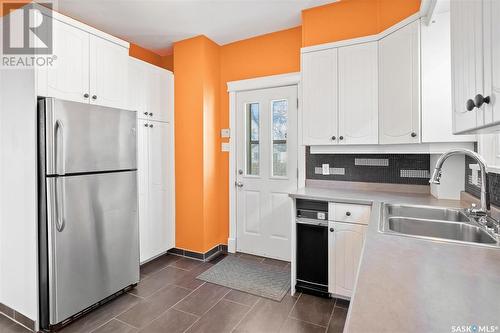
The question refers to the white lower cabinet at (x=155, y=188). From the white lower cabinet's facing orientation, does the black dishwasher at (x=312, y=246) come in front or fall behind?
in front

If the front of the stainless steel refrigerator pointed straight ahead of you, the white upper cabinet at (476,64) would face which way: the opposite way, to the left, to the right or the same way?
the opposite way

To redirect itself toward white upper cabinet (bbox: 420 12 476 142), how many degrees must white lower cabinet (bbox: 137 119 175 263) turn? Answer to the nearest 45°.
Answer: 0° — it already faces it

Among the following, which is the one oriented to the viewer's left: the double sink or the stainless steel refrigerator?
the double sink

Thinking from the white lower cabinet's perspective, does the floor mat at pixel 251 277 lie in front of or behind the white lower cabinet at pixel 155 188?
in front

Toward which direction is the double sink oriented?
to the viewer's left

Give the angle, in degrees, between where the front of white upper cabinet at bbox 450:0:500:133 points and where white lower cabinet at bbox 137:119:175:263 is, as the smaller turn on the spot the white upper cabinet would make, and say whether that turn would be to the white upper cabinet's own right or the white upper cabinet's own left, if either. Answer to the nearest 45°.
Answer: approximately 45° to the white upper cabinet's own right

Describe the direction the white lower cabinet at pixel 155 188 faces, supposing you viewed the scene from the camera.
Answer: facing the viewer and to the right of the viewer

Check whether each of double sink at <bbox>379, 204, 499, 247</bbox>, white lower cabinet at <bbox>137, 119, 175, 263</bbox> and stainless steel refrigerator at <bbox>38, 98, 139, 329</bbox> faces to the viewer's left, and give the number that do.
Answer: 1

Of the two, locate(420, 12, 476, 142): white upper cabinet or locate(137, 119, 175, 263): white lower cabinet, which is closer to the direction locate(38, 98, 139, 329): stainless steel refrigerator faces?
the white upper cabinet

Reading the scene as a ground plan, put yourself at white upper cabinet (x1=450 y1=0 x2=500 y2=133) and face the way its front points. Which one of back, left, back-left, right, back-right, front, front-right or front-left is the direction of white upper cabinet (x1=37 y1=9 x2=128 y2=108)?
front-right

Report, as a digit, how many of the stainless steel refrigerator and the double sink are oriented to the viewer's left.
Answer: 1
